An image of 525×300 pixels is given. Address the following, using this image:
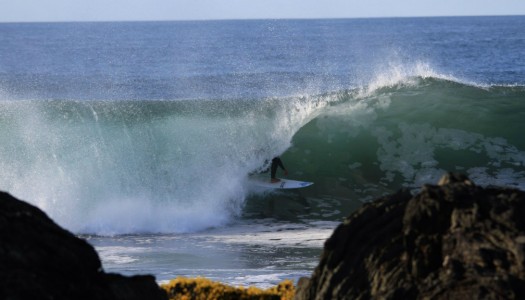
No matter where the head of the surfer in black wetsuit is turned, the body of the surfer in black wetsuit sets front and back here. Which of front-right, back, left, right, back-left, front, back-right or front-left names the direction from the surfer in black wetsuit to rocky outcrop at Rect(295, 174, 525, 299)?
right

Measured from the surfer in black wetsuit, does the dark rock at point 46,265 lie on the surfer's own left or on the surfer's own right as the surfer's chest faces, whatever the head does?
on the surfer's own right

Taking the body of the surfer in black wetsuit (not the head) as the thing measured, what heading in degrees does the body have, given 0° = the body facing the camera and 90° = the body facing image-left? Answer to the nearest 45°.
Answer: approximately 270°

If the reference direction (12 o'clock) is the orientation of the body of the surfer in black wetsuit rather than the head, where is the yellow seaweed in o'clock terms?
The yellow seaweed is roughly at 3 o'clock from the surfer in black wetsuit.
